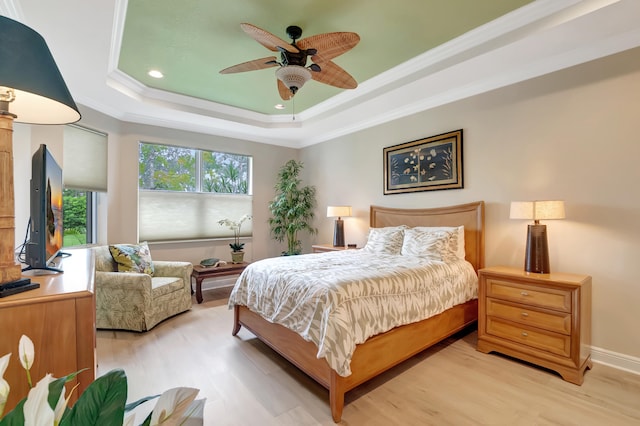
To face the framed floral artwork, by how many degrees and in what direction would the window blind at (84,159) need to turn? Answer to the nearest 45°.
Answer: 0° — it already faces it

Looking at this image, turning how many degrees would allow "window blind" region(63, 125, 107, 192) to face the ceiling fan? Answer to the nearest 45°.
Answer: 0° — it already faces it

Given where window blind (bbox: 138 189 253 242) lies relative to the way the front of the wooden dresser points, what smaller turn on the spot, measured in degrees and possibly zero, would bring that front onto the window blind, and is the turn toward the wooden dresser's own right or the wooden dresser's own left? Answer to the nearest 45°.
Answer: approximately 45° to the wooden dresser's own left

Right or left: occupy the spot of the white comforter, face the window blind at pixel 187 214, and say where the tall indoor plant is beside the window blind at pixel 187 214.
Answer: right

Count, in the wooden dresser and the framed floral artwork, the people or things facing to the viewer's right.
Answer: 1

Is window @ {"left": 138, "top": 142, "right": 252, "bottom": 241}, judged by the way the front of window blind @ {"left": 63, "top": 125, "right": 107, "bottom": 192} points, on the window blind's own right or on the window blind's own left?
on the window blind's own left

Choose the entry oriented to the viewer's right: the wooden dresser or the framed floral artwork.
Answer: the wooden dresser

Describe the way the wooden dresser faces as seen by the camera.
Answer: facing to the right of the viewer

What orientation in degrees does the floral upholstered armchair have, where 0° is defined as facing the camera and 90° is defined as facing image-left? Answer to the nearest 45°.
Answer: approximately 315°
